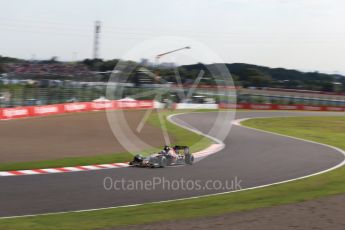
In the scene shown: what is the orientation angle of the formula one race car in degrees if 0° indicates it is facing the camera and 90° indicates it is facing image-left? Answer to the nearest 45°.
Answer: approximately 45°
